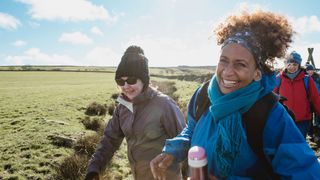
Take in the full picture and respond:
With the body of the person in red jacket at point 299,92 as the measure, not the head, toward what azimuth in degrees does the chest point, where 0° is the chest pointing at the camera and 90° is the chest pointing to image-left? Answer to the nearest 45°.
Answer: approximately 45°

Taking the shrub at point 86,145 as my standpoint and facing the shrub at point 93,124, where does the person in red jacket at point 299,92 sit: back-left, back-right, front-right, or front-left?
back-right

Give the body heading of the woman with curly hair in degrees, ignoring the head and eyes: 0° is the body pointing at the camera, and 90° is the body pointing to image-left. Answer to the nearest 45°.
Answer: approximately 45°

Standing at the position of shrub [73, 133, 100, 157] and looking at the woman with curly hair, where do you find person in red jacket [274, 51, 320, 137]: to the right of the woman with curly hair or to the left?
left

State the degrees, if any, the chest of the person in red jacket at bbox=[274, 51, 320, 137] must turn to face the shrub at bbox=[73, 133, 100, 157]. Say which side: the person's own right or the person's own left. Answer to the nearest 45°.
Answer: approximately 45° to the person's own right

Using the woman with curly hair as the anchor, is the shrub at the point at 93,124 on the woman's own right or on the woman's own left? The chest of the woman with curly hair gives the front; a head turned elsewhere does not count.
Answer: on the woman's own right

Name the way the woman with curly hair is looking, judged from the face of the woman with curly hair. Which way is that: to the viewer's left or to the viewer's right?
to the viewer's left
